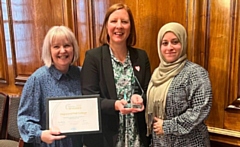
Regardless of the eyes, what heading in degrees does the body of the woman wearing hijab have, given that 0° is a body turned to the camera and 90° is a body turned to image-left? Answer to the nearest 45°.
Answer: approximately 45°
